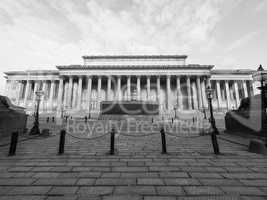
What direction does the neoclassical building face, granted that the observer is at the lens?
facing the viewer
